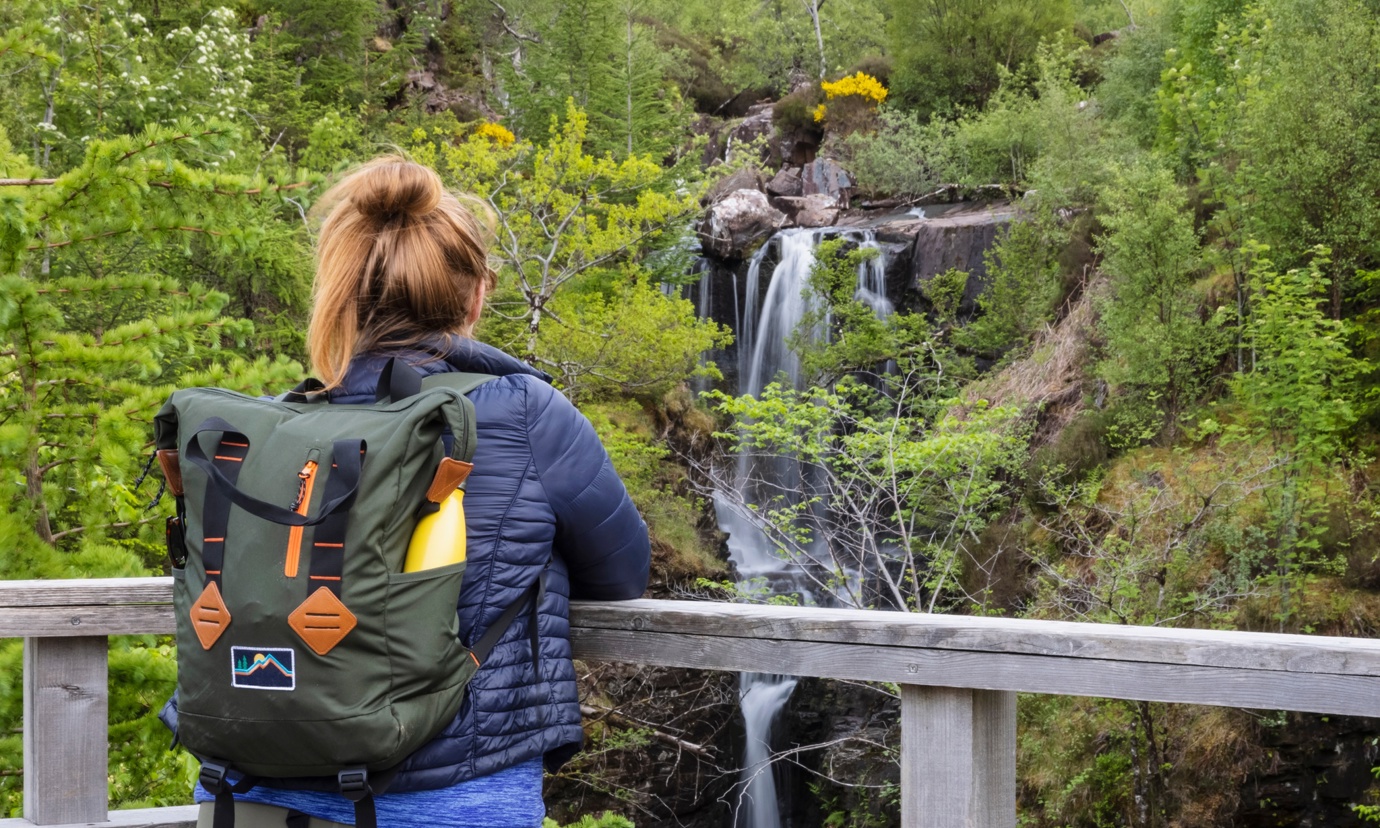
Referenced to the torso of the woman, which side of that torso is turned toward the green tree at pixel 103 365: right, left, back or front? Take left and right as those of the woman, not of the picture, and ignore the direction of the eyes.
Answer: left

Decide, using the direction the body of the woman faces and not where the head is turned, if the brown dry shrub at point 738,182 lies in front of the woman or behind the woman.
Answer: in front

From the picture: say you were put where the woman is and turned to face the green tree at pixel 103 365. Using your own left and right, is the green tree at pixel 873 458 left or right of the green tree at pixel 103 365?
right

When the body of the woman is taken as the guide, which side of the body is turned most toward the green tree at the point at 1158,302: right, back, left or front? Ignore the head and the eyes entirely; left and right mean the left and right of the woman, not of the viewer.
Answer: front

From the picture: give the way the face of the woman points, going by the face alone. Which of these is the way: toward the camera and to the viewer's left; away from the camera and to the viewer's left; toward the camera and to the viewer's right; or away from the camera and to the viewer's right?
away from the camera and to the viewer's right

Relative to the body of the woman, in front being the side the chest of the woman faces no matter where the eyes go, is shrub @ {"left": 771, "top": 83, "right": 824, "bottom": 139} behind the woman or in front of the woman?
in front

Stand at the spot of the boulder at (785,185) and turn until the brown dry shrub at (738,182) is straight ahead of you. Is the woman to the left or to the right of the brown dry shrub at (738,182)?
left

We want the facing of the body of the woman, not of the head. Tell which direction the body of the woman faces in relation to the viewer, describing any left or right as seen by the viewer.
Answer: facing away from the viewer and to the right of the viewer

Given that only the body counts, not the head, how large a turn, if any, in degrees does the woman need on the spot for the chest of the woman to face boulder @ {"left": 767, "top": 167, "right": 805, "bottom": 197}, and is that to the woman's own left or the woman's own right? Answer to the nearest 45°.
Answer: approximately 45° to the woman's own left
